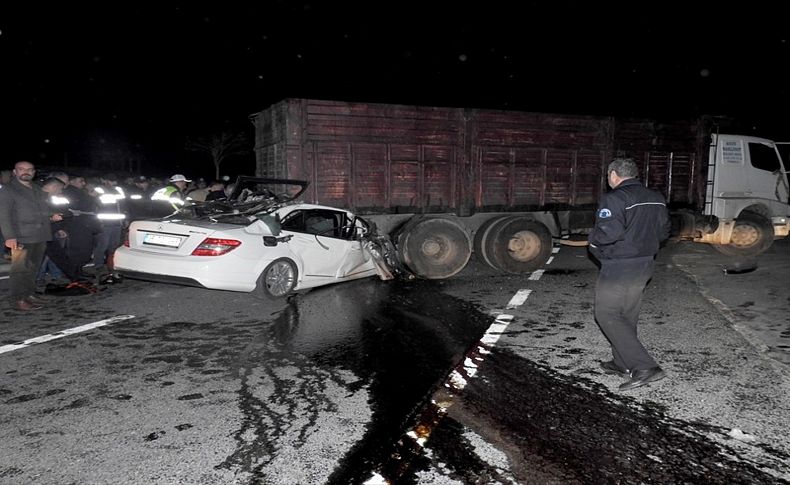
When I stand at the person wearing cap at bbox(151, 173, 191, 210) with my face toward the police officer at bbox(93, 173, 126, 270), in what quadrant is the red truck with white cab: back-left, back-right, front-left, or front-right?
back-left

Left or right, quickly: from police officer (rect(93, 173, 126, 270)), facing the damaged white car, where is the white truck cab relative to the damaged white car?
left

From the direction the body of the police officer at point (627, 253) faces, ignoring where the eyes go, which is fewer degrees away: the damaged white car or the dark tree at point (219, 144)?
the dark tree

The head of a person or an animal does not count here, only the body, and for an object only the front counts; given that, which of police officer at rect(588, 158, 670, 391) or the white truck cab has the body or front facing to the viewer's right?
the white truck cab

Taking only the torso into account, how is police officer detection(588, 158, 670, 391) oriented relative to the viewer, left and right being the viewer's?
facing away from the viewer and to the left of the viewer

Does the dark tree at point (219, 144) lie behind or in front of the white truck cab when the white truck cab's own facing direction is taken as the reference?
behind

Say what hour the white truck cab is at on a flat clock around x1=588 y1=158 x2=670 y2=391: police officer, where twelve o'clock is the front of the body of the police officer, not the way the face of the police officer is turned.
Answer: The white truck cab is roughly at 2 o'clock from the police officer.

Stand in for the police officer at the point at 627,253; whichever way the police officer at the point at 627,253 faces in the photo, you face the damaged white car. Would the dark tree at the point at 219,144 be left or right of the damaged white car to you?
right

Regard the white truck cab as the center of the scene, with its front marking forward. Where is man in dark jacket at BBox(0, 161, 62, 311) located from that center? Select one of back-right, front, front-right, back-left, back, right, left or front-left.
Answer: back-right

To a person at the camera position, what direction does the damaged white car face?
facing away from the viewer and to the right of the viewer

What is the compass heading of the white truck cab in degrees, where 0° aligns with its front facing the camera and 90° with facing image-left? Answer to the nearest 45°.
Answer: approximately 270°

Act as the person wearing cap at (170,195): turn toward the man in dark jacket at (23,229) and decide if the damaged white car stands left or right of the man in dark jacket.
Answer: left

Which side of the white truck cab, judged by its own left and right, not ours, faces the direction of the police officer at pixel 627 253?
right

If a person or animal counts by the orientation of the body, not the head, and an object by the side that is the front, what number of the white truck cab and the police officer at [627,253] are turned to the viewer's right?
1

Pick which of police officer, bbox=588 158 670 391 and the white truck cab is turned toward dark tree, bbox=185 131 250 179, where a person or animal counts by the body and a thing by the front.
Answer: the police officer
